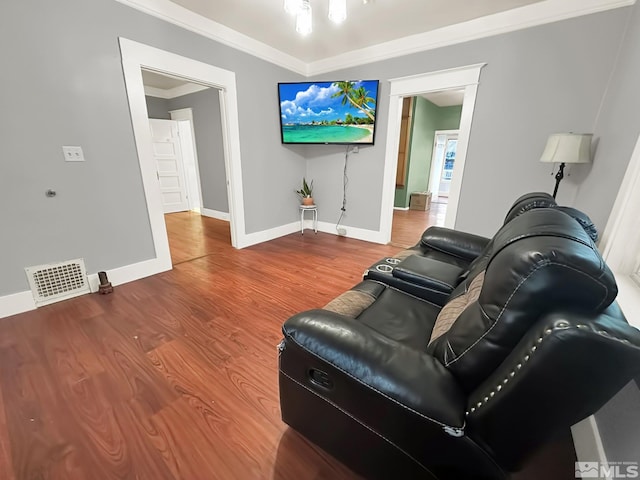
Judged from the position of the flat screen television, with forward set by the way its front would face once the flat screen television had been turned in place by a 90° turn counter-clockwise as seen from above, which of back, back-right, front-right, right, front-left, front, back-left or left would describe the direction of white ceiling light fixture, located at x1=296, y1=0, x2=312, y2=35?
right

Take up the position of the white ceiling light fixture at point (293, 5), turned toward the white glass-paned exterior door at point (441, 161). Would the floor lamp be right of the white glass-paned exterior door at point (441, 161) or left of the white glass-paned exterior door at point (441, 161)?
right

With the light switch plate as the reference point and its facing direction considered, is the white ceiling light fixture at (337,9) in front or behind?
in front

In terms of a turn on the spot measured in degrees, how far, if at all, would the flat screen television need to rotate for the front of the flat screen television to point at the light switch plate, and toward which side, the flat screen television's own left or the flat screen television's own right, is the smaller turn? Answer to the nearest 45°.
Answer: approximately 45° to the flat screen television's own right

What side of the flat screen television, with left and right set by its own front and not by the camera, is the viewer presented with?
front

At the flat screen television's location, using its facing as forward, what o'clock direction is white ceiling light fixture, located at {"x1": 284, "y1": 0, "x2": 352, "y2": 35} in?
The white ceiling light fixture is roughly at 12 o'clock from the flat screen television.

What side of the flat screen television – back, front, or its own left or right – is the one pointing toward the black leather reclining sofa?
front

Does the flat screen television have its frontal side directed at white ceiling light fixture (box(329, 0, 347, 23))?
yes

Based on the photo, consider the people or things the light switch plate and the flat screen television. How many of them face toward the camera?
2

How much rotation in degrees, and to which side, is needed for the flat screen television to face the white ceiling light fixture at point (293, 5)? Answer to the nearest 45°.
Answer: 0° — it already faces it

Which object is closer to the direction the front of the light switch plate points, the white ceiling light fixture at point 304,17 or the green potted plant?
the white ceiling light fixture

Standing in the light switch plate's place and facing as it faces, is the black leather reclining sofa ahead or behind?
ahead

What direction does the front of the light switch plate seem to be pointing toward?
toward the camera

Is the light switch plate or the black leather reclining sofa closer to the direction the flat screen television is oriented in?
the black leather reclining sofa

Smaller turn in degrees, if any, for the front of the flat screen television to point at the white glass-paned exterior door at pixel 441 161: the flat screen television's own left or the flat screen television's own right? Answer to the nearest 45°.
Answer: approximately 135° to the flat screen television's own left

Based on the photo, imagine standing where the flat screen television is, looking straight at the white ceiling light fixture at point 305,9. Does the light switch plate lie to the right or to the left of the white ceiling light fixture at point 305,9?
right
